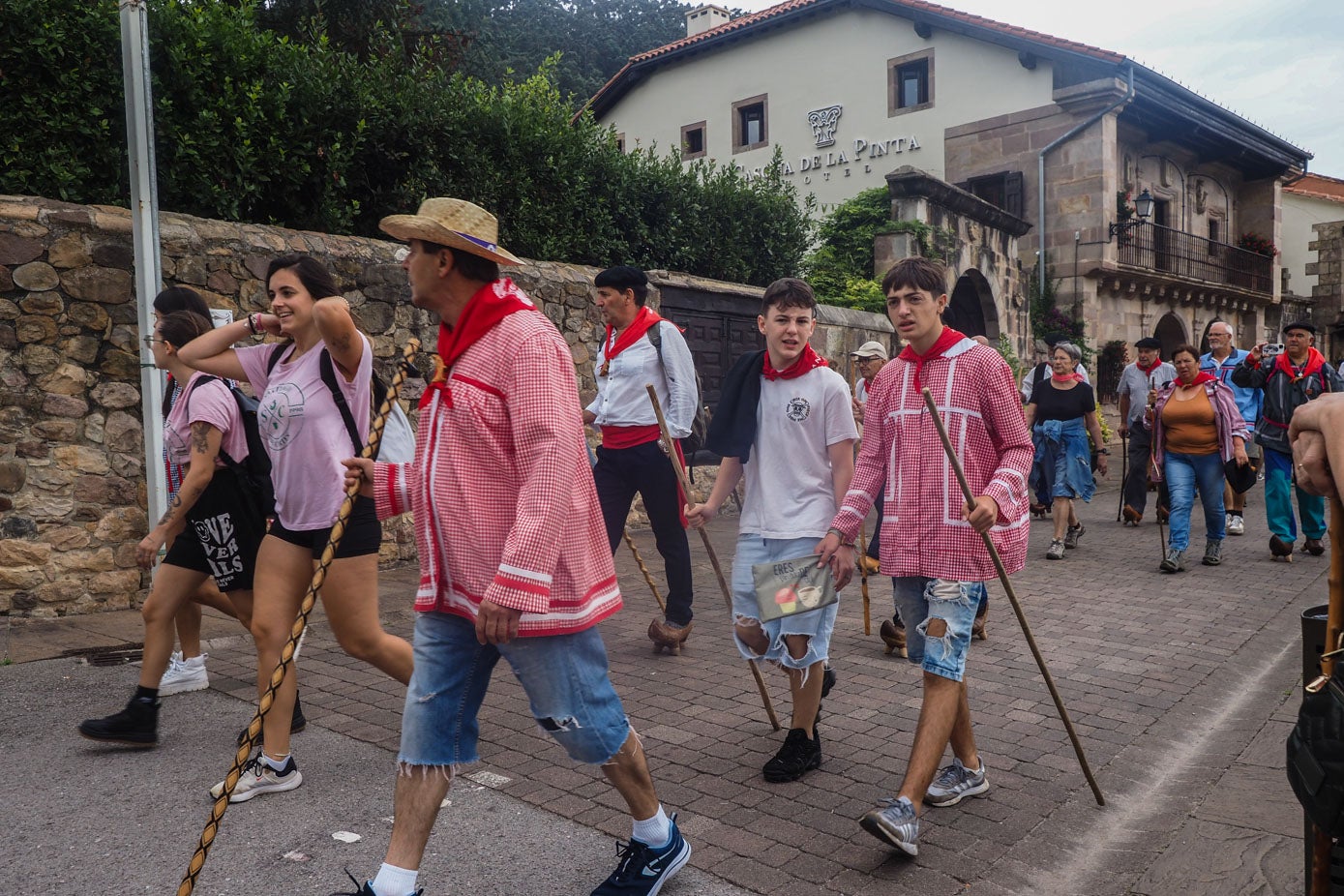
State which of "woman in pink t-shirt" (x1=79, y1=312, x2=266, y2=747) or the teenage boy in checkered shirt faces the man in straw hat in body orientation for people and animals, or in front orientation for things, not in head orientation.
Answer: the teenage boy in checkered shirt

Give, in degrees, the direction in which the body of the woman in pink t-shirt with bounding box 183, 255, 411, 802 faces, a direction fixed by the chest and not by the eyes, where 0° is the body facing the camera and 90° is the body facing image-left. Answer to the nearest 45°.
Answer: approximately 45°

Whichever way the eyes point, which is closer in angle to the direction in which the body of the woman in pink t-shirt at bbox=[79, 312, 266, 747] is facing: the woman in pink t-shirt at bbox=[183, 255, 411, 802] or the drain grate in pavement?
the drain grate in pavement

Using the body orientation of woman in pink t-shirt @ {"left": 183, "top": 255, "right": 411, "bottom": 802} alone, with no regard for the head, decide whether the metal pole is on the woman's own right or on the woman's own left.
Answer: on the woman's own right

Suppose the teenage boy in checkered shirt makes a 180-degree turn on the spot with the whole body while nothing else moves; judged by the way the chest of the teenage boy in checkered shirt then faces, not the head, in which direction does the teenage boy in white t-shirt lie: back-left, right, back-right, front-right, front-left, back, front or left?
left

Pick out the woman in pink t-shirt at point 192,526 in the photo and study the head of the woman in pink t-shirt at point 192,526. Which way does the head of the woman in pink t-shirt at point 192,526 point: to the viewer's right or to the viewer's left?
to the viewer's left

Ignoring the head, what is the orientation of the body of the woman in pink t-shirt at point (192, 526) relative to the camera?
to the viewer's left

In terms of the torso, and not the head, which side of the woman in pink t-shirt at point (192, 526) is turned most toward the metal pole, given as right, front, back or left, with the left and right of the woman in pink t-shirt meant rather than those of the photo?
right
